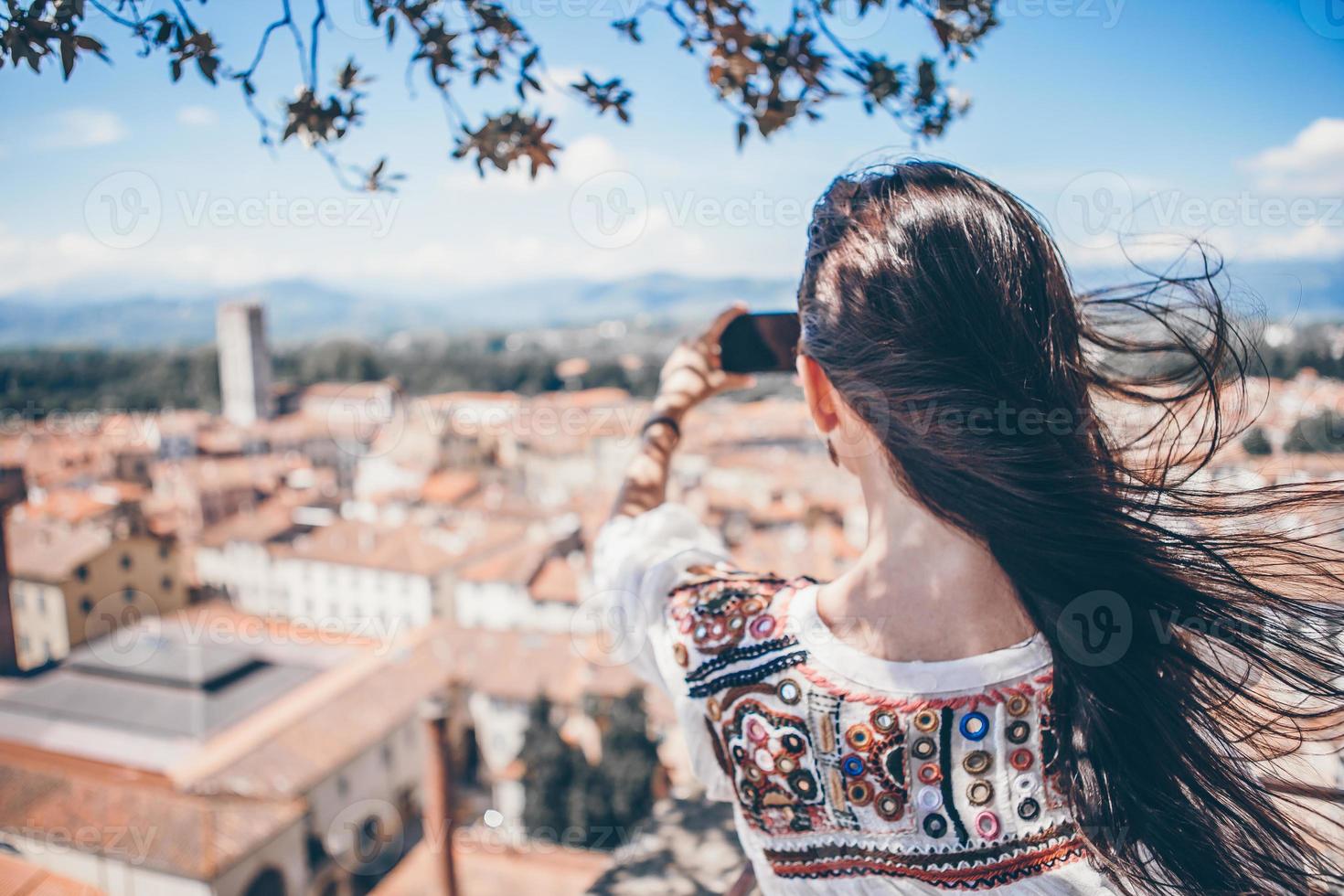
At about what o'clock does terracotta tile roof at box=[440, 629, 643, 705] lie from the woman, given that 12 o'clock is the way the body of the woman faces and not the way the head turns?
The terracotta tile roof is roughly at 11 o'clock from the woman.

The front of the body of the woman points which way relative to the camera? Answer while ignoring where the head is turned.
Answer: away from the camera

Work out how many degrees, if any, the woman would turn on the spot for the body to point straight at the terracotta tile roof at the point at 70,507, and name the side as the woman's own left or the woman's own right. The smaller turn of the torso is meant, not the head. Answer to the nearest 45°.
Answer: approximately 45° to the woman's own left

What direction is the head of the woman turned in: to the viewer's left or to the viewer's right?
to the viewer's left

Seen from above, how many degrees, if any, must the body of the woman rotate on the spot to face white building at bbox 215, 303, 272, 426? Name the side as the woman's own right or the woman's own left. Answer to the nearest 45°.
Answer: approximately 45° to the woman's own left

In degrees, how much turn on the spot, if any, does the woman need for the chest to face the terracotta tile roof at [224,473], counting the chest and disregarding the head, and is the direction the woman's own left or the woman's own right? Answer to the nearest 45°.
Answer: approximately 45° to the woman's own left

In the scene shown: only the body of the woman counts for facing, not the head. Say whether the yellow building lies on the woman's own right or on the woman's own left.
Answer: on the woman's own left

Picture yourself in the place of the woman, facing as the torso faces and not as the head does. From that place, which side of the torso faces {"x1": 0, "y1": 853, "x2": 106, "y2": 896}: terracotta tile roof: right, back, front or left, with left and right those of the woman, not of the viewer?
front

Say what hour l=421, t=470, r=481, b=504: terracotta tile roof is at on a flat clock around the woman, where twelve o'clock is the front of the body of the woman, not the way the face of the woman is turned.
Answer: The terracotta tile roof is roughly at 11 o'clock from the woman.
